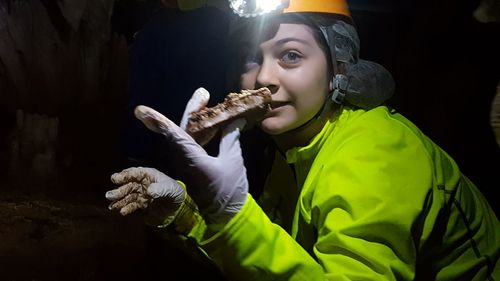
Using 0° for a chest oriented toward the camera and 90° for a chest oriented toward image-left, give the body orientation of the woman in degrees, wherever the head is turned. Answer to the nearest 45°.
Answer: approximately 90°

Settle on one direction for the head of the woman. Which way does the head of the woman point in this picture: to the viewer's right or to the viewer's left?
to the viewer's left
